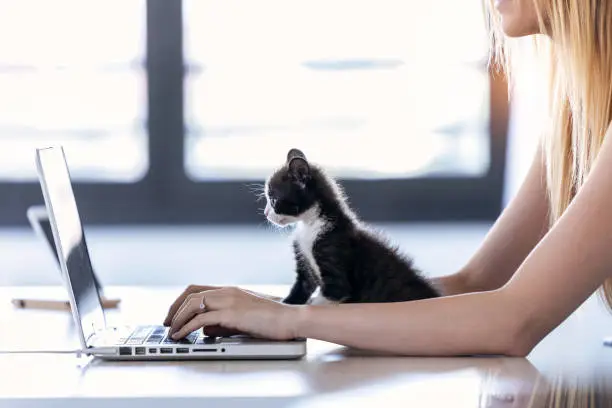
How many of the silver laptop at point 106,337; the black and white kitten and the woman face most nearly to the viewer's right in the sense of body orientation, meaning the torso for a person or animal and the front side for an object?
1

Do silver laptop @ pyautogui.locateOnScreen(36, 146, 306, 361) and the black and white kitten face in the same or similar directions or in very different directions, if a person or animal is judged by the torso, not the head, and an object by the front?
very different directions

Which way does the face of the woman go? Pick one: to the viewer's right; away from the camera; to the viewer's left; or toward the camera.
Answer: to the viewer's left

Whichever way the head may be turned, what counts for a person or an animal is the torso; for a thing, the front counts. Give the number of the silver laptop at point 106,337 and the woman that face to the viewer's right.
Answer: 1

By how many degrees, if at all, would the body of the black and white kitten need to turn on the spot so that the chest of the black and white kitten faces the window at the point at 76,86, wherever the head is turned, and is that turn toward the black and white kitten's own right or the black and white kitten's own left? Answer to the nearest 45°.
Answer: approximately 90° to the black and white kitten's own right

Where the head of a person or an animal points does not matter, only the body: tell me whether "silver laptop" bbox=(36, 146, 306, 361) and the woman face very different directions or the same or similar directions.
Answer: very different directions

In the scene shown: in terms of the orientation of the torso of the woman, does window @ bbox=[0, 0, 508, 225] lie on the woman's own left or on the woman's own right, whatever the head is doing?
on the woman's own right

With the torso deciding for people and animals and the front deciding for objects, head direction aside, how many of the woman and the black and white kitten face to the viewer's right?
0

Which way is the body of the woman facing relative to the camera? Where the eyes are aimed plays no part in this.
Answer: to the viewer's left

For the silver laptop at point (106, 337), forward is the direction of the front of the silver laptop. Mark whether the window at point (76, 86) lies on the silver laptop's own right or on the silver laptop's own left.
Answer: on the silver laptop's own left

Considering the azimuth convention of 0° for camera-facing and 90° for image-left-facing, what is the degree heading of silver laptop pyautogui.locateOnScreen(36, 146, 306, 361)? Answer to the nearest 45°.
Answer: approximately 270°

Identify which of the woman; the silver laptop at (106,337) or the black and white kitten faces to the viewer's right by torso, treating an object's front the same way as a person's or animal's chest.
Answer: the silver laptop

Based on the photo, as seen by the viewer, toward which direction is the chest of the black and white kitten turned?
to the viewer's left
